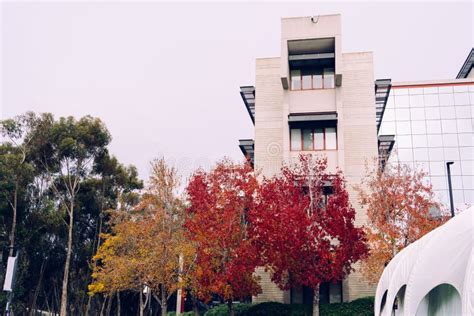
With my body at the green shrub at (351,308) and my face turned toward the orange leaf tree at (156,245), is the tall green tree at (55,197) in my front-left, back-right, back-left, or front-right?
front-right

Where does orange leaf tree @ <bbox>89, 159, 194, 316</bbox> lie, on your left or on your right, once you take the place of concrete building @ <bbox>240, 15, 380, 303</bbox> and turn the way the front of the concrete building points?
on your right

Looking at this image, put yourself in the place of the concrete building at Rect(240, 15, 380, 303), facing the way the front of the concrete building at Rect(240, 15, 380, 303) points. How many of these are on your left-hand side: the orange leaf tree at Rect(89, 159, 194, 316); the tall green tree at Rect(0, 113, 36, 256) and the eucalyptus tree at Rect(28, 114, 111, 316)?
0

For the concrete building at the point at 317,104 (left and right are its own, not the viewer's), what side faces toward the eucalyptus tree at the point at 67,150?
right

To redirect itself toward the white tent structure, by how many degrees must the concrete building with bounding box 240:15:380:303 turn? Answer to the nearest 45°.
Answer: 0° — it already faces it

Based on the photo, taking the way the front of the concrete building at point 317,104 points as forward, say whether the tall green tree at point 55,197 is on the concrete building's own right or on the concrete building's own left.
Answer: on the concrete building's own right

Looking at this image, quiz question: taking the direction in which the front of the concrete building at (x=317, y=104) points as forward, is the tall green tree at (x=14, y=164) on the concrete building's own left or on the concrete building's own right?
on the concrete building's own right

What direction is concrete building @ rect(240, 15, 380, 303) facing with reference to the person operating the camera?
facing the viewer
